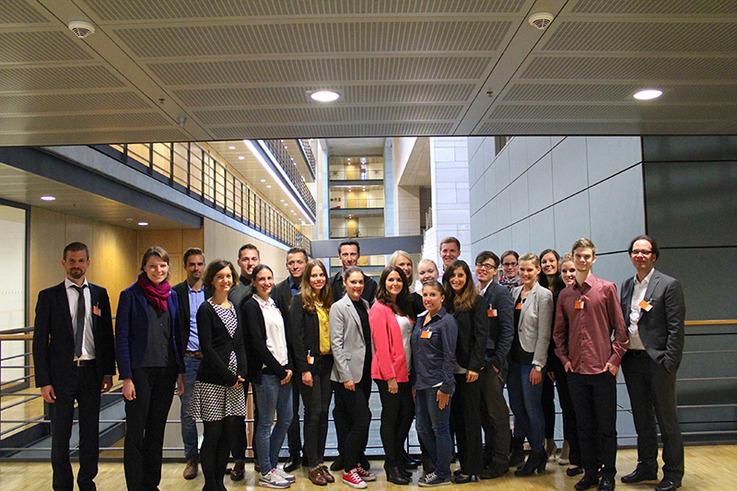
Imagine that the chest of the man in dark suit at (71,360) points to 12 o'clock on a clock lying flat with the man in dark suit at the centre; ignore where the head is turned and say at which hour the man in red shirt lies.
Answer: The man in red shirt is roughly at 10 o'clock from the man in dark suit.

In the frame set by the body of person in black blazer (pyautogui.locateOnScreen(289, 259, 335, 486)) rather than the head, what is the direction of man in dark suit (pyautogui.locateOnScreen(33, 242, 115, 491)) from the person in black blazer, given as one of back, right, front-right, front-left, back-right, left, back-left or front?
back-right

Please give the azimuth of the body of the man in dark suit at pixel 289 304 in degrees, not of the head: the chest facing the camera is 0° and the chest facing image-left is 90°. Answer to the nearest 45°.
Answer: approximately 0°

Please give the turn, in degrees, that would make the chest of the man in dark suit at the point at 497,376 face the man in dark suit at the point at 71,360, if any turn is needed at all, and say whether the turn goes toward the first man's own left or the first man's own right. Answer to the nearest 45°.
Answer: approximately 45° to the first man's own right

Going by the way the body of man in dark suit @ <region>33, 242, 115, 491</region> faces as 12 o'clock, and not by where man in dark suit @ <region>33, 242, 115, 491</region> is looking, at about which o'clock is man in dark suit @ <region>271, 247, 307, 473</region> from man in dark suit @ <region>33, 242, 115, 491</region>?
man in dark suit @ <region>271, 247, 307, 473</region> is roughly at 9 o'clock from man in dark suit @ <region>33, 242, 115, 491</region>.

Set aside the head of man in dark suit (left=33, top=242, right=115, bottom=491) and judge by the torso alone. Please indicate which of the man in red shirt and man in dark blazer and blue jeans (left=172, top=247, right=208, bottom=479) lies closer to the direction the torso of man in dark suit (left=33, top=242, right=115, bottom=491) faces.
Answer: the man in red shirt
